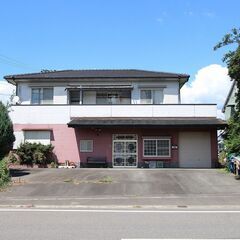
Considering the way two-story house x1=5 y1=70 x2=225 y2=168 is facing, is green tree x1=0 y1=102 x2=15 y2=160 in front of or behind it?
in front

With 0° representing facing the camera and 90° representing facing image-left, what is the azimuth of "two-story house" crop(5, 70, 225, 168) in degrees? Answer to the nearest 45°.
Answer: approximately 0°

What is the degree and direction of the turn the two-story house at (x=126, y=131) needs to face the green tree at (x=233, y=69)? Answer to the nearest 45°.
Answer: approximately 45° to its left
